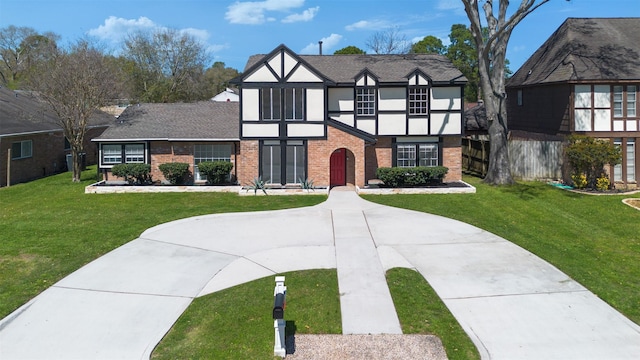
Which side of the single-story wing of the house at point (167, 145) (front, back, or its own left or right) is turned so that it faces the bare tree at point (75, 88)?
right

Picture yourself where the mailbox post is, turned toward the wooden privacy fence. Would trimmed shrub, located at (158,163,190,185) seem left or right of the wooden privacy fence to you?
left

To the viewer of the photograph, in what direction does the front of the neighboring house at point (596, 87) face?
facing the viewer

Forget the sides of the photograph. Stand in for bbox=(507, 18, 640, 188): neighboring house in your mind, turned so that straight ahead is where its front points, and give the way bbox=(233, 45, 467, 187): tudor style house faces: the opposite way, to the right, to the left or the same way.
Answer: the same way

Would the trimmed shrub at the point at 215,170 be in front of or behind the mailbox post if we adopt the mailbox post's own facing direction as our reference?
behind

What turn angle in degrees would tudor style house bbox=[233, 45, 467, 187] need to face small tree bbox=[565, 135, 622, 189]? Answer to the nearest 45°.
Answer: approximately 90° to its left

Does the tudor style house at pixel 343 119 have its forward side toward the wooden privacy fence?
no

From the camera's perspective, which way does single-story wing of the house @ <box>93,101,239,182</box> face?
toward the camera

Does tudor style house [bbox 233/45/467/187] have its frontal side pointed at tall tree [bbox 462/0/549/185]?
no

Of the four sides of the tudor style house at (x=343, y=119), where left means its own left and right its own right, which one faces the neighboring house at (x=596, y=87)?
left

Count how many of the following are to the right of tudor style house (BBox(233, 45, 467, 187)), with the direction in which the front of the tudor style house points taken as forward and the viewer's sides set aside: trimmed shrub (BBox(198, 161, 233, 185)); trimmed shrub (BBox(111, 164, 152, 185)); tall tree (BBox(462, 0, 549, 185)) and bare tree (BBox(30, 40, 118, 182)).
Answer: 3

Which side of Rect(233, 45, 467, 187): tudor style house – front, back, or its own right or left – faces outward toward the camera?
front
